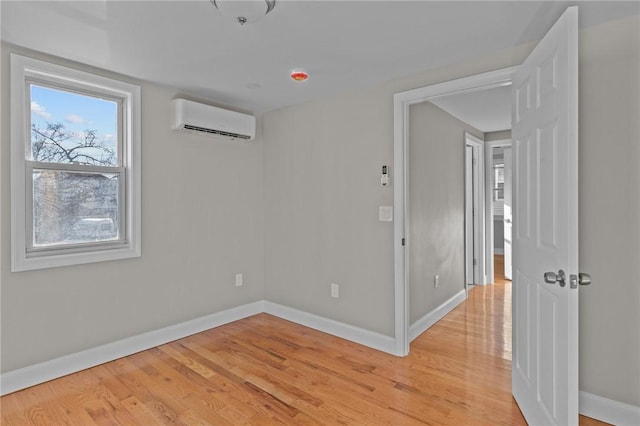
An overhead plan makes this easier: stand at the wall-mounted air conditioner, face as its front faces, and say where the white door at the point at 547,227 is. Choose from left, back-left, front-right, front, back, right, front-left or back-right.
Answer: front

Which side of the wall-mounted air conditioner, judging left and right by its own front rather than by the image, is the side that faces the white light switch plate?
front

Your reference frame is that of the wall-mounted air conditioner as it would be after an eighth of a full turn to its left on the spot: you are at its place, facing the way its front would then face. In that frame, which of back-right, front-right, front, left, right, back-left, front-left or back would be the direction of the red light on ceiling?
front-right

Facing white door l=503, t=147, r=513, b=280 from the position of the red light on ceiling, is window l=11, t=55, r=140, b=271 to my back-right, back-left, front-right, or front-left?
back-left

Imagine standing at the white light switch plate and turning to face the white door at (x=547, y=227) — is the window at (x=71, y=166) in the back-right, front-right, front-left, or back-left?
back-right

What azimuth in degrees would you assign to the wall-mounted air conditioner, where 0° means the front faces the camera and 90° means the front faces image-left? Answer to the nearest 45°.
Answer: approximately 315°

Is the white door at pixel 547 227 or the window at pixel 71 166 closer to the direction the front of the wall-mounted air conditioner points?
the white door

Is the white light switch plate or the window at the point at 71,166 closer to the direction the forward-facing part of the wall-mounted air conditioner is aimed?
the white light switch plate

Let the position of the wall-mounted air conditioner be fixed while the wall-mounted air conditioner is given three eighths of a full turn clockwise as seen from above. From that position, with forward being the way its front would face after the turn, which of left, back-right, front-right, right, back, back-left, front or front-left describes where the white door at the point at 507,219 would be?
back

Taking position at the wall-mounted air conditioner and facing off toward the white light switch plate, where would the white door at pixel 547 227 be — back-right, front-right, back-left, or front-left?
front-right
